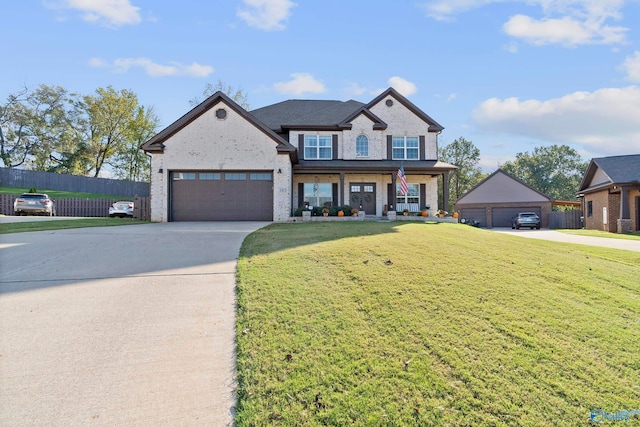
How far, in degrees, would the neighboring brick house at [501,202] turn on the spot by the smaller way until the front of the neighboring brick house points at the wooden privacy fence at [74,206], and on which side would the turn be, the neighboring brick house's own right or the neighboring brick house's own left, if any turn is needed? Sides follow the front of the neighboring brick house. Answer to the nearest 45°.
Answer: approximately 45° to the neighboring brick house's own right

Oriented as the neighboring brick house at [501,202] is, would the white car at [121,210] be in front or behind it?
in front

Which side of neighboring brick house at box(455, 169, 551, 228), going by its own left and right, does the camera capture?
front

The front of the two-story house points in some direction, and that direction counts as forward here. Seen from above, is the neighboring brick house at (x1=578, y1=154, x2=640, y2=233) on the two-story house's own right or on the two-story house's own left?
on the two-story house's own left

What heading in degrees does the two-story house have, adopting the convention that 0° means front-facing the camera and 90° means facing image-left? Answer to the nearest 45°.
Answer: approximately 0°
